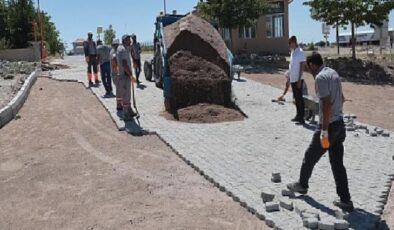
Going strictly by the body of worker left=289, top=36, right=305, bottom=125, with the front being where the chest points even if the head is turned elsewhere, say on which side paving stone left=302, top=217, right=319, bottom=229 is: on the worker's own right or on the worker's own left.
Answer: on the worker's own left

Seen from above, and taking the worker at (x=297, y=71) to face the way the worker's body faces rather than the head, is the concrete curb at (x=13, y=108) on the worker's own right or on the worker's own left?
on the worker's own right

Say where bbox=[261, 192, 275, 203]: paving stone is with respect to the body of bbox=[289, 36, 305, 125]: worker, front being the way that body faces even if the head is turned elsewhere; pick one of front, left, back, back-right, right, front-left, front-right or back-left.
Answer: front-left

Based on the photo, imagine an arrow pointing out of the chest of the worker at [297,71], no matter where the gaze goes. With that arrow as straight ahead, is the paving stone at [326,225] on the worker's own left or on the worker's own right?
on the worker's own left

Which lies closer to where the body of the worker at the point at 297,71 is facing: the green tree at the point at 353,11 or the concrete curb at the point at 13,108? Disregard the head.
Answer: the concrete curb

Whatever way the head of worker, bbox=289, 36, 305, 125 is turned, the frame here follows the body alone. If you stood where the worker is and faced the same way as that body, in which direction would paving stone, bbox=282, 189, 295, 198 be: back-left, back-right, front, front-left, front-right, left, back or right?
front-left

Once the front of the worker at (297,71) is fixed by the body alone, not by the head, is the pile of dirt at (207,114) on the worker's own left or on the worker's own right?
on the worker's own right

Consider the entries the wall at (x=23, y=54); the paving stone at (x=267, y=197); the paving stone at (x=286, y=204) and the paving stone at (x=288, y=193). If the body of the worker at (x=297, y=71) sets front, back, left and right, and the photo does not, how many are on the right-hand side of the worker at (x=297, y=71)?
1

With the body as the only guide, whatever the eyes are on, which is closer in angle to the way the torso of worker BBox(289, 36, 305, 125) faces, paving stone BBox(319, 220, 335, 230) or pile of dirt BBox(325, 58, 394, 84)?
the paving stone

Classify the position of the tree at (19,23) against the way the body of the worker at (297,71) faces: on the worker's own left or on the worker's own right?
on the worker's own right

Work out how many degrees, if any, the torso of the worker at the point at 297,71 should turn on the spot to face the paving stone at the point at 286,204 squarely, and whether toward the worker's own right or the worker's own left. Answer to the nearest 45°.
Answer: approximately 45° to the worker's own left

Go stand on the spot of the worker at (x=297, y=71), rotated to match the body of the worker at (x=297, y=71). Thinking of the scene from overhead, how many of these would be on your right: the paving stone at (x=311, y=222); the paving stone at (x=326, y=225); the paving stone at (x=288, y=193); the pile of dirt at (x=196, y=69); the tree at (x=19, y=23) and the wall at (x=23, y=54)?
3

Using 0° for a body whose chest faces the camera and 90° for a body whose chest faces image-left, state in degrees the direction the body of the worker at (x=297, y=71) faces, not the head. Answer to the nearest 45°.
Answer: approximately 45°
